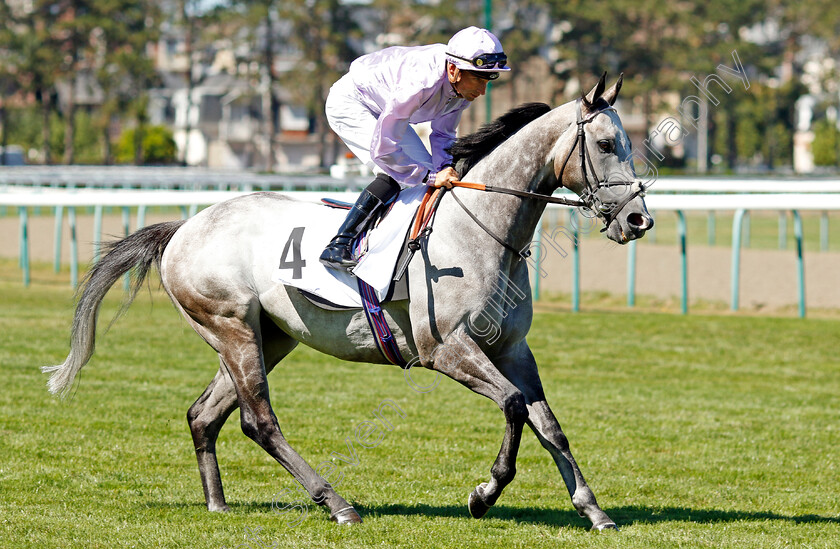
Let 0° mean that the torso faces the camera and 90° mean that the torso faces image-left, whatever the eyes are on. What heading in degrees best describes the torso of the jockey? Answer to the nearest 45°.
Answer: approximately 270°

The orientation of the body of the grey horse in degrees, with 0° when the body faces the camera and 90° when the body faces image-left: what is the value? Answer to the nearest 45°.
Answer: approximately 270°
